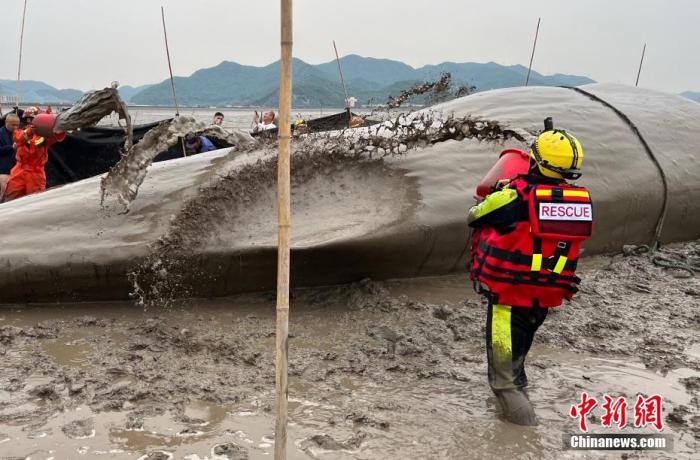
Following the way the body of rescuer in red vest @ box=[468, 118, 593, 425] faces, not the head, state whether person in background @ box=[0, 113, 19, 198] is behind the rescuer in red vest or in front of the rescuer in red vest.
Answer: in front

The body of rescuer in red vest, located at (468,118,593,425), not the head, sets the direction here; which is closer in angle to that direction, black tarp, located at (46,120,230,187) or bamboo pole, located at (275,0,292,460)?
the black tarp

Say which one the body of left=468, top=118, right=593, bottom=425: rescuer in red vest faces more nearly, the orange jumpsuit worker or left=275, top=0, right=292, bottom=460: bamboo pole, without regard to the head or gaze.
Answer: the orange jumpsuit worker

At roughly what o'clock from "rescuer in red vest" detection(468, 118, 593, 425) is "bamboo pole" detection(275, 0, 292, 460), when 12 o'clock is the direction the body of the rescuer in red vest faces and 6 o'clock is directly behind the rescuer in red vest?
The bamboo pole is roughly at 9 o'clock from the rescuer in red vest.

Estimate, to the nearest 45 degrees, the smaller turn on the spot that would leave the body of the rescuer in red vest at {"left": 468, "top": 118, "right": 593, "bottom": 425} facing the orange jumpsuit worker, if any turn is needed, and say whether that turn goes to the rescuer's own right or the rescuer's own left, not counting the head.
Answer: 0° — they already face them

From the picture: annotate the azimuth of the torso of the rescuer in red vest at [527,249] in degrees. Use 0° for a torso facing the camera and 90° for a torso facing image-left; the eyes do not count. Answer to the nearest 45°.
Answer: approximately 135°

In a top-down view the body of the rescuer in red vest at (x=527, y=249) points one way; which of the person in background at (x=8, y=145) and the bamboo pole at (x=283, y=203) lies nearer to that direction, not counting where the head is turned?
the person in background

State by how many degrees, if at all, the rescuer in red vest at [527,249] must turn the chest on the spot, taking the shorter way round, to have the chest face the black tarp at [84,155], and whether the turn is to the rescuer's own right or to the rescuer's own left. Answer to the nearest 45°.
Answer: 0° — they already face it
